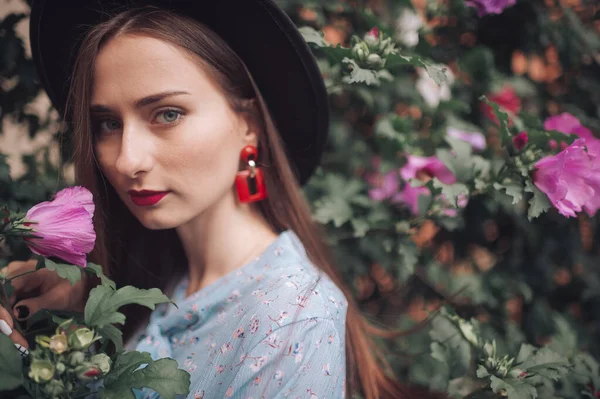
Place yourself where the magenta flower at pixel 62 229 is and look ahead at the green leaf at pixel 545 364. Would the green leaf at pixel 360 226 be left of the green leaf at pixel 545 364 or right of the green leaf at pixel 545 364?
left

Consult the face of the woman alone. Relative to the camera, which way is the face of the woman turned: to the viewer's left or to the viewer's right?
to the viewer's left

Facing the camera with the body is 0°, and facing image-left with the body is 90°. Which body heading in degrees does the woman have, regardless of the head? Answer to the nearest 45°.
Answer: approximately 45°
